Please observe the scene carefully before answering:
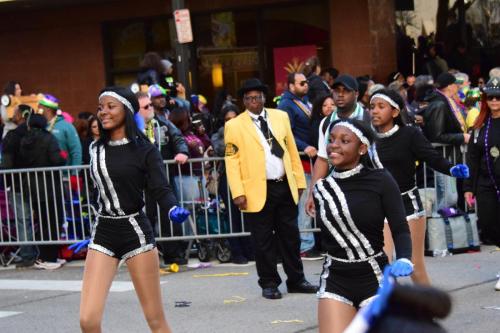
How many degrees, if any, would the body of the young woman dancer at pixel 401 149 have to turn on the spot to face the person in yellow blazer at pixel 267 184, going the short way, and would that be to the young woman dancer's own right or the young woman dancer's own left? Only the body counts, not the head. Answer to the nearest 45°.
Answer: approximately 90° to the young woman dancer's own right

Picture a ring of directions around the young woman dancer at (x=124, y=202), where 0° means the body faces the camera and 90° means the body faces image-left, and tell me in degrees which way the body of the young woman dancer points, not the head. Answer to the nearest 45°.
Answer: approximately 45°

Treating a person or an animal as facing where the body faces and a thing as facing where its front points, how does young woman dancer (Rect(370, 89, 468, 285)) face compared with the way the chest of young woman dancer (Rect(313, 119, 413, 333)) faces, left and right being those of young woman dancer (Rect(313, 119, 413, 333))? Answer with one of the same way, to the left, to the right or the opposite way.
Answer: the same way

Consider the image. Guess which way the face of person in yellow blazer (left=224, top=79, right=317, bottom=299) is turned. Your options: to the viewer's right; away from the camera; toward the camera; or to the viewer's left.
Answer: toward the camera

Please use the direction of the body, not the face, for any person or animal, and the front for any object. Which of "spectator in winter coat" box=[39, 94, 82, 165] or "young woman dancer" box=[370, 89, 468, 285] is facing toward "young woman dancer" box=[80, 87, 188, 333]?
"young woman dancer" box=[370, 89, 468, 285]

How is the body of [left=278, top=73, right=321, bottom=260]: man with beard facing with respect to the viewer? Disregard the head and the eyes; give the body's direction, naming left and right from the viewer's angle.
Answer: facing the viewer and to the right of the viewer

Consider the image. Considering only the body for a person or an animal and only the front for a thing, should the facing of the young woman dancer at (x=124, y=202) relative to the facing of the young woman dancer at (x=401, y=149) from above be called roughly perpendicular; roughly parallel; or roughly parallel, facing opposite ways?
roughly parallel

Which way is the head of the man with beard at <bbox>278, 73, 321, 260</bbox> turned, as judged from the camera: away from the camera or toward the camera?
toward the camera

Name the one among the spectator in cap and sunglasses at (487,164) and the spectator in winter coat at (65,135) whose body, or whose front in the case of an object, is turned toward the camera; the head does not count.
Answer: the spectator in cap and sunglasses

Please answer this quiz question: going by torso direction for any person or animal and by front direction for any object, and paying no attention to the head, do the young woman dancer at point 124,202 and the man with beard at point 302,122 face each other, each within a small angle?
no

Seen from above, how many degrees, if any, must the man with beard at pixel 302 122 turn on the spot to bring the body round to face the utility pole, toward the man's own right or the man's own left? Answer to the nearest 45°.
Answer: approximately 180°

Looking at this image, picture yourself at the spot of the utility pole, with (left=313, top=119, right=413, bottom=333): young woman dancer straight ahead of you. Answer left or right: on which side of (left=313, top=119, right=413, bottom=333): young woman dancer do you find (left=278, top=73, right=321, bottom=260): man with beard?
left

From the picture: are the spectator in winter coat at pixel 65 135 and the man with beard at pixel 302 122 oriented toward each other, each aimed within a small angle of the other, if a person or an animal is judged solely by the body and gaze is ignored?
no

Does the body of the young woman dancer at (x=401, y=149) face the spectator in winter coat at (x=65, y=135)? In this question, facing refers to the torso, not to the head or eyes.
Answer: no

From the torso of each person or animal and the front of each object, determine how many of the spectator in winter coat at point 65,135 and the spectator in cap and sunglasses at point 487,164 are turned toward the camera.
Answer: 1

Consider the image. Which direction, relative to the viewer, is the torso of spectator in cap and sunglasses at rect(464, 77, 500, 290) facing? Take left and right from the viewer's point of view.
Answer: facing the viewer

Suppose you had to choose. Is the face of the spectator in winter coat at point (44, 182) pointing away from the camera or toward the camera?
away from the camera

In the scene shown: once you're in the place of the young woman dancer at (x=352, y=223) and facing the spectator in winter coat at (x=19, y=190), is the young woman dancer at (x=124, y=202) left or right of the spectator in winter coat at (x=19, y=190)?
left

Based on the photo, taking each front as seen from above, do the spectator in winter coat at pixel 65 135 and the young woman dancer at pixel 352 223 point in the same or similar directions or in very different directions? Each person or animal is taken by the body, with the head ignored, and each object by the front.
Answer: same or similar directions

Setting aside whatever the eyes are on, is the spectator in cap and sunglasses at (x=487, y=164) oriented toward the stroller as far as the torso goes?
no
